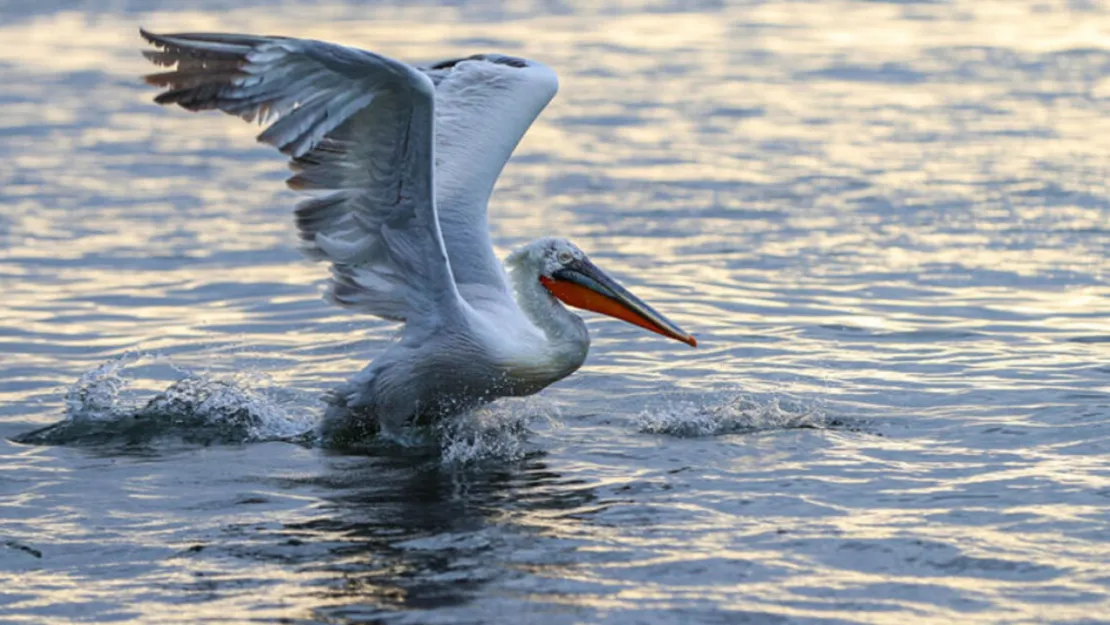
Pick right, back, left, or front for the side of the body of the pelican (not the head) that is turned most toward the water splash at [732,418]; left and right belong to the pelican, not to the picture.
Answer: front

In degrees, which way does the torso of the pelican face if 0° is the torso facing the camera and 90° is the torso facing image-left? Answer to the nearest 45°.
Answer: approximately 270°

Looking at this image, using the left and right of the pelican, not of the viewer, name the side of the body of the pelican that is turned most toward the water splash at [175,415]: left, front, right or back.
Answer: back
